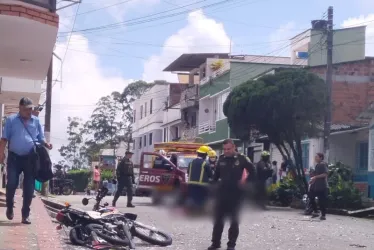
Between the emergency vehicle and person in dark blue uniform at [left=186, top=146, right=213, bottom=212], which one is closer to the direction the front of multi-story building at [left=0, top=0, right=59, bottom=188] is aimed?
the person in dark blue uniform

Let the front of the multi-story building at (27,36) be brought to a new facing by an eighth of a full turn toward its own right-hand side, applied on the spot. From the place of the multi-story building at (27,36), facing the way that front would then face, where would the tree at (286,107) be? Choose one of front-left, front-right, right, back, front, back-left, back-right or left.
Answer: left

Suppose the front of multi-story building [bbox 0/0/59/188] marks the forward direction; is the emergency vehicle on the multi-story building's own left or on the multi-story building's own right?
on the multi-story building's own left

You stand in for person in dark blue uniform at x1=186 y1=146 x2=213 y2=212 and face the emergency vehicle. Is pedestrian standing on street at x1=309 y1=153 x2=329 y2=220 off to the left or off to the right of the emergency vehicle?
right

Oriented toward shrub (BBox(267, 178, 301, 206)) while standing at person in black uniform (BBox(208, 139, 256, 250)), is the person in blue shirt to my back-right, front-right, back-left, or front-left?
back-left

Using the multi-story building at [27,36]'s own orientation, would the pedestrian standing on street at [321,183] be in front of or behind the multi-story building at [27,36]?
in front

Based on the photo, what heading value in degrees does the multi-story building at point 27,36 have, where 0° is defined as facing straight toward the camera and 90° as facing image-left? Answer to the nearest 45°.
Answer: approximately 270°

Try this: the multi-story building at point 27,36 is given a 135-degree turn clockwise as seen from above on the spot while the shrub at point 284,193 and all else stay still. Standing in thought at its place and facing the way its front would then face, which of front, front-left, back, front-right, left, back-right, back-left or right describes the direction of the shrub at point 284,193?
back

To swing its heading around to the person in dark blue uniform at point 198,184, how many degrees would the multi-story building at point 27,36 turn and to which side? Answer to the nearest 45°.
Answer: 0° — it already faces them

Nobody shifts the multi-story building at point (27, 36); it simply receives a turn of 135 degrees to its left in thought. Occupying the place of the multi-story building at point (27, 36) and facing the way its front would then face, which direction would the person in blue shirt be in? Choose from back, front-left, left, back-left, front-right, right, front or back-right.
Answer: back-left
